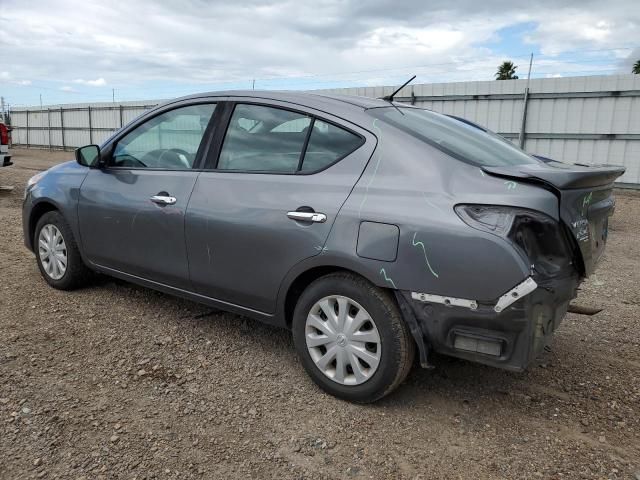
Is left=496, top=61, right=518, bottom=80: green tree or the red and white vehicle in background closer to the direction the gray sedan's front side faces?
the red and white vehicle in background

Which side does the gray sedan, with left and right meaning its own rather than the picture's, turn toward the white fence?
right

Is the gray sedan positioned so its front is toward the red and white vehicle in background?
yes

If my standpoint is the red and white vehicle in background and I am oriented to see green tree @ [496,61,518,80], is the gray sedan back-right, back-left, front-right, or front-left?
back-right

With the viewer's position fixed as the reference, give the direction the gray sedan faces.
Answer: facing away from the viewer and to the left of the viewer

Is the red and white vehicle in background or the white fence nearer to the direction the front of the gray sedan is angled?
the red and white vehicle in background

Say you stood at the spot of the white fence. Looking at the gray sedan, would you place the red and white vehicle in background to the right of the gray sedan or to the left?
right
